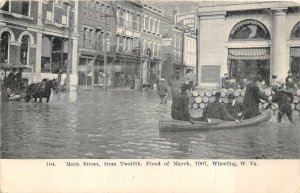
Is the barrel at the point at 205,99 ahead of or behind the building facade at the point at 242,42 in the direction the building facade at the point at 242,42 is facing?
ahead

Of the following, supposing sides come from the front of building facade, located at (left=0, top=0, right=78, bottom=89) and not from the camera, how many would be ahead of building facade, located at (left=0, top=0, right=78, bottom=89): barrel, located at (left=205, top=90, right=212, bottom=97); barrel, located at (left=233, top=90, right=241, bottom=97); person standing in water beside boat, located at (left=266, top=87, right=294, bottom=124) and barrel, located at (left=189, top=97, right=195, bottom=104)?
4

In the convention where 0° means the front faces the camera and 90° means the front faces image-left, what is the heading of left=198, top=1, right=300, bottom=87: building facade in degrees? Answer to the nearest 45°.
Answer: approximately 0°

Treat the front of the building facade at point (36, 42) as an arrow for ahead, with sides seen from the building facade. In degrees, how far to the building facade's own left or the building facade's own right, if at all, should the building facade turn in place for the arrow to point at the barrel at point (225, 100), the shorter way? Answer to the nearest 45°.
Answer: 0° — it already faces it
